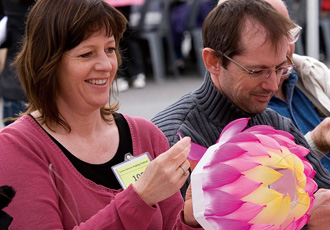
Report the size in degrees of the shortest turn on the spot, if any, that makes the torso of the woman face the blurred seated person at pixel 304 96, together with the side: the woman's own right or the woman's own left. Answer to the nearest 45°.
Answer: approximately 90° to the woman's own left

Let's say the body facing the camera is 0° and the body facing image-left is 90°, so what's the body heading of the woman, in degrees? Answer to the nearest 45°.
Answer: approximately 315°

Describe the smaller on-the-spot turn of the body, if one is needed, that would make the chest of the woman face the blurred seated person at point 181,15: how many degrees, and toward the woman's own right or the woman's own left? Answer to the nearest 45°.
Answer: approximately 135° to the woman's own left

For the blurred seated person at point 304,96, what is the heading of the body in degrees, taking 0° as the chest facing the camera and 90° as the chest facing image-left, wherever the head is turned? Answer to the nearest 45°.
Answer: approximately 45°

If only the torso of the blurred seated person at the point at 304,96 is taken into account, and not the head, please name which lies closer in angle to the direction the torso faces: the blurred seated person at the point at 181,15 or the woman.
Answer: the woman

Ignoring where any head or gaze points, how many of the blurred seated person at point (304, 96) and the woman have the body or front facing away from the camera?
0

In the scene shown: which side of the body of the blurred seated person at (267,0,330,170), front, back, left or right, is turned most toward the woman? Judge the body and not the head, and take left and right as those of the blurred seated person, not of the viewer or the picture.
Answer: front

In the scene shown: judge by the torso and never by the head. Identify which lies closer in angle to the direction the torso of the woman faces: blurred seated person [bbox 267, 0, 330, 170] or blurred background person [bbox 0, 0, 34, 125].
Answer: the blurred seated person

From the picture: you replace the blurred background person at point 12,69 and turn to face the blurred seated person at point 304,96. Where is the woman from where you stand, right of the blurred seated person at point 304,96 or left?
right
